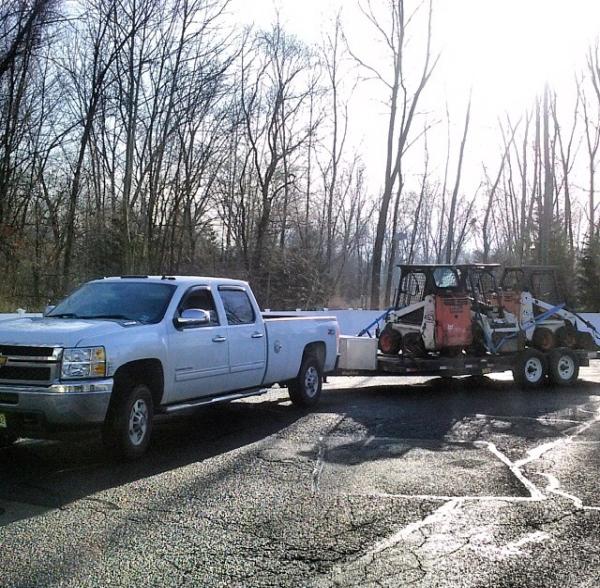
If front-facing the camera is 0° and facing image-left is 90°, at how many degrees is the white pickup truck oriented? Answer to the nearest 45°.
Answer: approximately 45°

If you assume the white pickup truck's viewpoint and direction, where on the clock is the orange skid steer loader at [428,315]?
The orange skid steer loader is roughly at 6 o'clock from the white pickup truck.
